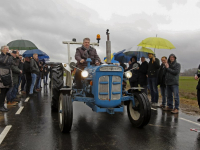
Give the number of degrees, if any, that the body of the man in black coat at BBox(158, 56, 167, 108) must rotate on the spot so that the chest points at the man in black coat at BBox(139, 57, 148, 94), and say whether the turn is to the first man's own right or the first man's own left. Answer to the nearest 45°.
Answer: approximately 90° to the first man's own right

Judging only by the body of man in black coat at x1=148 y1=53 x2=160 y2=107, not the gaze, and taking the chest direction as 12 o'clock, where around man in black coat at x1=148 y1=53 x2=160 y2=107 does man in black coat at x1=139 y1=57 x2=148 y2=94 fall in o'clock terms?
man in black coat at x1=139 y1=57 x2=148 y2=94 is roughly at 3 o'clock from man in black coat at x1=148 y1=53 x2=160 y2=107.

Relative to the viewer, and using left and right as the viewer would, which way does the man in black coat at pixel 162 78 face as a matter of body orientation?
facing the viewer and to the left of the viewer

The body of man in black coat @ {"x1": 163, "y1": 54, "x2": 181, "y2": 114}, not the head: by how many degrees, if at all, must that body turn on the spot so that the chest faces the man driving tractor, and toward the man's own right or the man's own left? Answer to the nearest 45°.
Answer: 0° — they already face them

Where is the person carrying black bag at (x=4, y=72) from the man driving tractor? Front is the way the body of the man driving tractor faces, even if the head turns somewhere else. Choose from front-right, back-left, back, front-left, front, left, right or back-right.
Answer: right

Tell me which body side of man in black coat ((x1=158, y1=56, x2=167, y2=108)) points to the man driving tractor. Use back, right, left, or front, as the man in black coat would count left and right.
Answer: front

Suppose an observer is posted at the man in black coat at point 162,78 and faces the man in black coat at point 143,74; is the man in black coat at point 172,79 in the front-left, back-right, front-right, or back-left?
back-left

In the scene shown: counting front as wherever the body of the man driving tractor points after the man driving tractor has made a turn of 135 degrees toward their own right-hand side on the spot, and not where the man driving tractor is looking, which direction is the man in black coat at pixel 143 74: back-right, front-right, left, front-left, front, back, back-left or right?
right

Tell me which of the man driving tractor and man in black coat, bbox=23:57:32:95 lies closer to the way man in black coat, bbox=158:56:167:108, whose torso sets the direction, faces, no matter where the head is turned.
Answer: the man driving tractor
